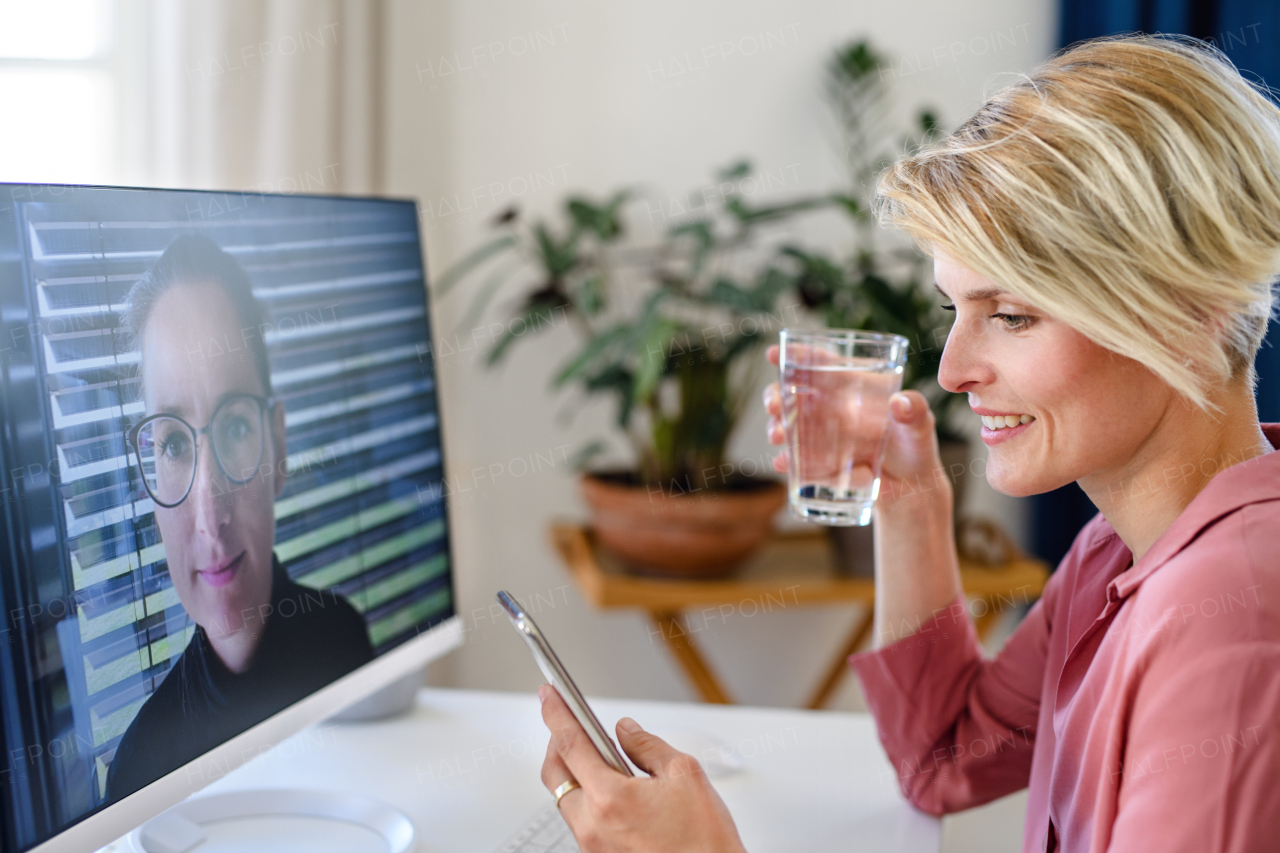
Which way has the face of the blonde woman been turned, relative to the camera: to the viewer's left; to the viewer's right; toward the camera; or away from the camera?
to the viewer's left

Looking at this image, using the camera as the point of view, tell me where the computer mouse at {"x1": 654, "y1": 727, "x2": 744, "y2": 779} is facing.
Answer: facing away from the viewer and to the left of the viewer

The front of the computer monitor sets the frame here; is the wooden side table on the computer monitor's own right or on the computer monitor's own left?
on the computer monitor's own left

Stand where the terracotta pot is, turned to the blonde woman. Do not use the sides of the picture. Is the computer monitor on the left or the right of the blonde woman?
right

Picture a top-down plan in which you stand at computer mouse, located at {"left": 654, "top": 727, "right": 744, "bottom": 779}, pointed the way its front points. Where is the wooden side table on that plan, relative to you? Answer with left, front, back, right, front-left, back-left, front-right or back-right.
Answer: front-right

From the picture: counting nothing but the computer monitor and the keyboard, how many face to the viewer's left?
0

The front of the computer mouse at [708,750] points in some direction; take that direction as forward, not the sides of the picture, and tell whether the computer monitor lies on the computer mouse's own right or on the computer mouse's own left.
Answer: on the computer mouse's own left

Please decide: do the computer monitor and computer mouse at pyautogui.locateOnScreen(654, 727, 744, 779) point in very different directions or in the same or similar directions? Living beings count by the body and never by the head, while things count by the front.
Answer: very different directions

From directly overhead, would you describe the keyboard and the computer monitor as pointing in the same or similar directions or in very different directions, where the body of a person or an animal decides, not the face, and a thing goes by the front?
same or similar directions

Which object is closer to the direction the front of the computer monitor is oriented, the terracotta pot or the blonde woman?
the blonde woman

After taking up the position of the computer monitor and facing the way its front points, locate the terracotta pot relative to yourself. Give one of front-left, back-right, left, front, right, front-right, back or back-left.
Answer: left

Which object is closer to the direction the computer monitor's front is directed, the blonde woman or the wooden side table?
the blonde woman

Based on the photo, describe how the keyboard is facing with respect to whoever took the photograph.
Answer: facing the viewer and to the right of the viewer
